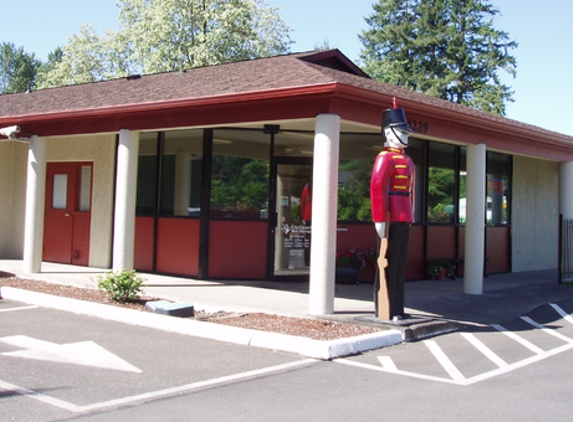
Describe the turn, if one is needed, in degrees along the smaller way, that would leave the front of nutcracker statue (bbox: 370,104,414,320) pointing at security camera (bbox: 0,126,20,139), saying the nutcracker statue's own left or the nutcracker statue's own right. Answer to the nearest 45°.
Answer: approximately 135° to the nutcracker statue's own right

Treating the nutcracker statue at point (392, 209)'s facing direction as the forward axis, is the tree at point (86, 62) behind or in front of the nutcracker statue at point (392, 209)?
behind

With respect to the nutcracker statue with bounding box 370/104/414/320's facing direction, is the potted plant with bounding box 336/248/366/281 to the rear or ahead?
to the rear

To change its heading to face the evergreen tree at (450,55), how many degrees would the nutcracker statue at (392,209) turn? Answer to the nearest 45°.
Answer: approximately 135° to its left

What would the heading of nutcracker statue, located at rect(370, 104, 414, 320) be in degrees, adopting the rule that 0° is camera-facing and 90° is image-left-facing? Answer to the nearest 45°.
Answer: approximately 315°

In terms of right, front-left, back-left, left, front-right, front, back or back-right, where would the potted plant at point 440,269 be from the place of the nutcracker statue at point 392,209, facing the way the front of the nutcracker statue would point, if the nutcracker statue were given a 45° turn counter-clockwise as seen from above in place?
left

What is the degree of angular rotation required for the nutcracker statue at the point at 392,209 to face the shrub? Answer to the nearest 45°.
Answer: approximately 135° to its right
